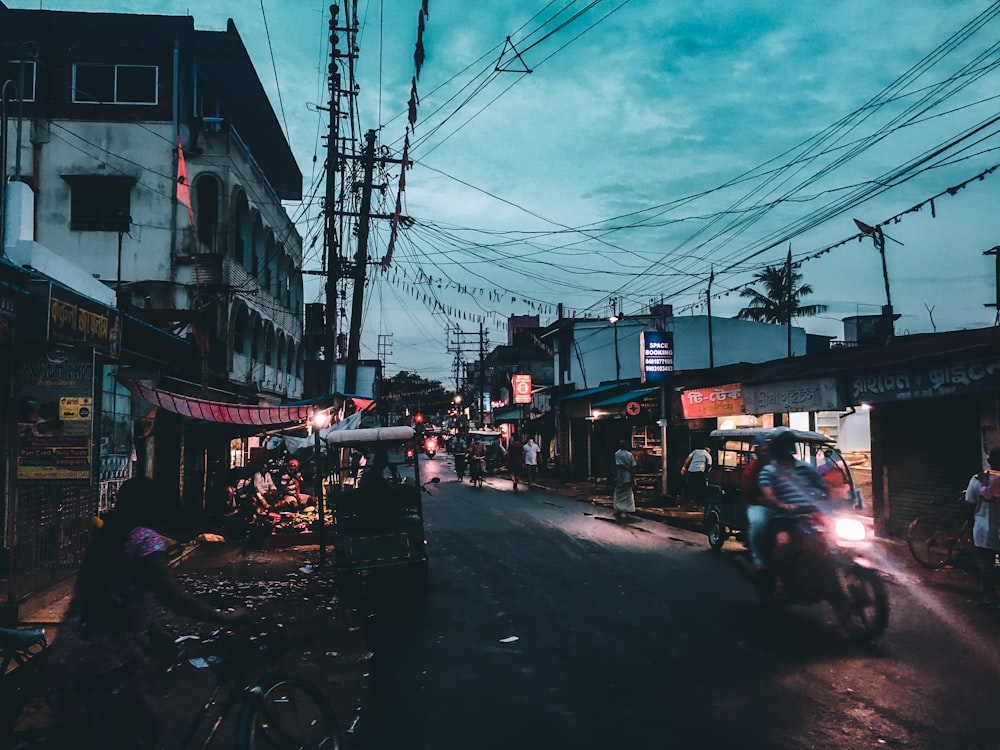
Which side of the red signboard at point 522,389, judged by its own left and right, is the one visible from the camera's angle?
front

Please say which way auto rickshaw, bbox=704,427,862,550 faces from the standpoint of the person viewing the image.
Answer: facing the viewer and to the right of the viewer

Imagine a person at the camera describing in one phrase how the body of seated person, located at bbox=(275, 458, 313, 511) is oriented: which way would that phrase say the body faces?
toward the camera

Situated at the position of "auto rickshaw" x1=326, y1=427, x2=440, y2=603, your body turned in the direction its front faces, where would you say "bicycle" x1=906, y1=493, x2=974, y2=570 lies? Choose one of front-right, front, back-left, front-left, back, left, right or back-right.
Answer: right

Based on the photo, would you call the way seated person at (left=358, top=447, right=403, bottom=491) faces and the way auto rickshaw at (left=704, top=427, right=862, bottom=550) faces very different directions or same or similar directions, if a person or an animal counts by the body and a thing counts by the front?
very different directions

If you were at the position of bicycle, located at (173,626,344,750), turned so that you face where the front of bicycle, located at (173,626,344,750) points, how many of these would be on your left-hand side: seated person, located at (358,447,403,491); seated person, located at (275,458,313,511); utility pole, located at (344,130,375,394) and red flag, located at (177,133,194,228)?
4

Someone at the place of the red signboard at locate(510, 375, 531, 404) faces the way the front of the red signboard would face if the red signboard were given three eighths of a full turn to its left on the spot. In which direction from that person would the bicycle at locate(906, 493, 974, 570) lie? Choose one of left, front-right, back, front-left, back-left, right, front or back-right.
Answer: back-right

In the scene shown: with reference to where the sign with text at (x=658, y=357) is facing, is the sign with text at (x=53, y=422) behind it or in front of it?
in front

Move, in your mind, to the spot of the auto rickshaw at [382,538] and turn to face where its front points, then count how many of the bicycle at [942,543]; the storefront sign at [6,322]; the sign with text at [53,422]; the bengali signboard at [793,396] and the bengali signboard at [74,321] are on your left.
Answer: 3

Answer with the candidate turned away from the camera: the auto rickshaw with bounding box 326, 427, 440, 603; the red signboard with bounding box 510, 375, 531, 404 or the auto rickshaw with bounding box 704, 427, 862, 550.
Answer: the auto rickshaw with bounding box 326, 427, 440, 603

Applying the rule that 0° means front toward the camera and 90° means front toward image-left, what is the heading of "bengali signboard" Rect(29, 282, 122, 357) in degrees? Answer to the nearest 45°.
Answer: approximately 315°

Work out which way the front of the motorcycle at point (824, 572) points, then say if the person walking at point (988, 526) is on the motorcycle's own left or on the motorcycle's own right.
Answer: on the motorcycle's own left

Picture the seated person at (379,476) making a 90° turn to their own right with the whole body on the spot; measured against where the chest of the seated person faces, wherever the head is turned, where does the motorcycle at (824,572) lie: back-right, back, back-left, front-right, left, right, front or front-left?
front-right

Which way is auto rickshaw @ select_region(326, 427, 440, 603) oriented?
away from the camera
